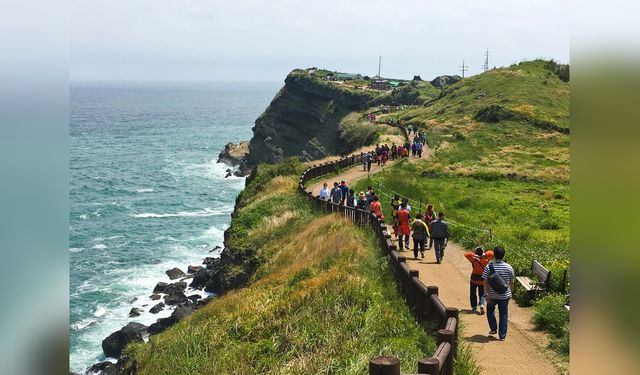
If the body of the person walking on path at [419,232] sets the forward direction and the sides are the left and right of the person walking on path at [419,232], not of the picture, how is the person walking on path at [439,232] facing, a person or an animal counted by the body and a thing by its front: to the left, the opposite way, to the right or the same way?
the same way

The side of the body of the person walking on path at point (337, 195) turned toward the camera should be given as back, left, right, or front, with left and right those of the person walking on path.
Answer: front

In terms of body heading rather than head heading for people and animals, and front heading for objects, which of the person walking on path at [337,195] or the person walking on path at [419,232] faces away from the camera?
the person walking on path at [419,232]

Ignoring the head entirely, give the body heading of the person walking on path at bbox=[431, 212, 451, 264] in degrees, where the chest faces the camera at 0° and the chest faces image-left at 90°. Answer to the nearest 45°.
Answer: approximately 180°

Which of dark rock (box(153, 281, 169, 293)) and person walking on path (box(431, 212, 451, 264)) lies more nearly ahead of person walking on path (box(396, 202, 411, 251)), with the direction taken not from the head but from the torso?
the dark rock

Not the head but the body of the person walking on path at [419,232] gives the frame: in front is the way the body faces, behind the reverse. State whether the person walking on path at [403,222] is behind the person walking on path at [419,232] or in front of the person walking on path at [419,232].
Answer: in front

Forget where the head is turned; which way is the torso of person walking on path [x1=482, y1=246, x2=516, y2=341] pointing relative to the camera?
away from the camera

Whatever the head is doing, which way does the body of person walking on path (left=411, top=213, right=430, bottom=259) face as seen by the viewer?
away from the camera
